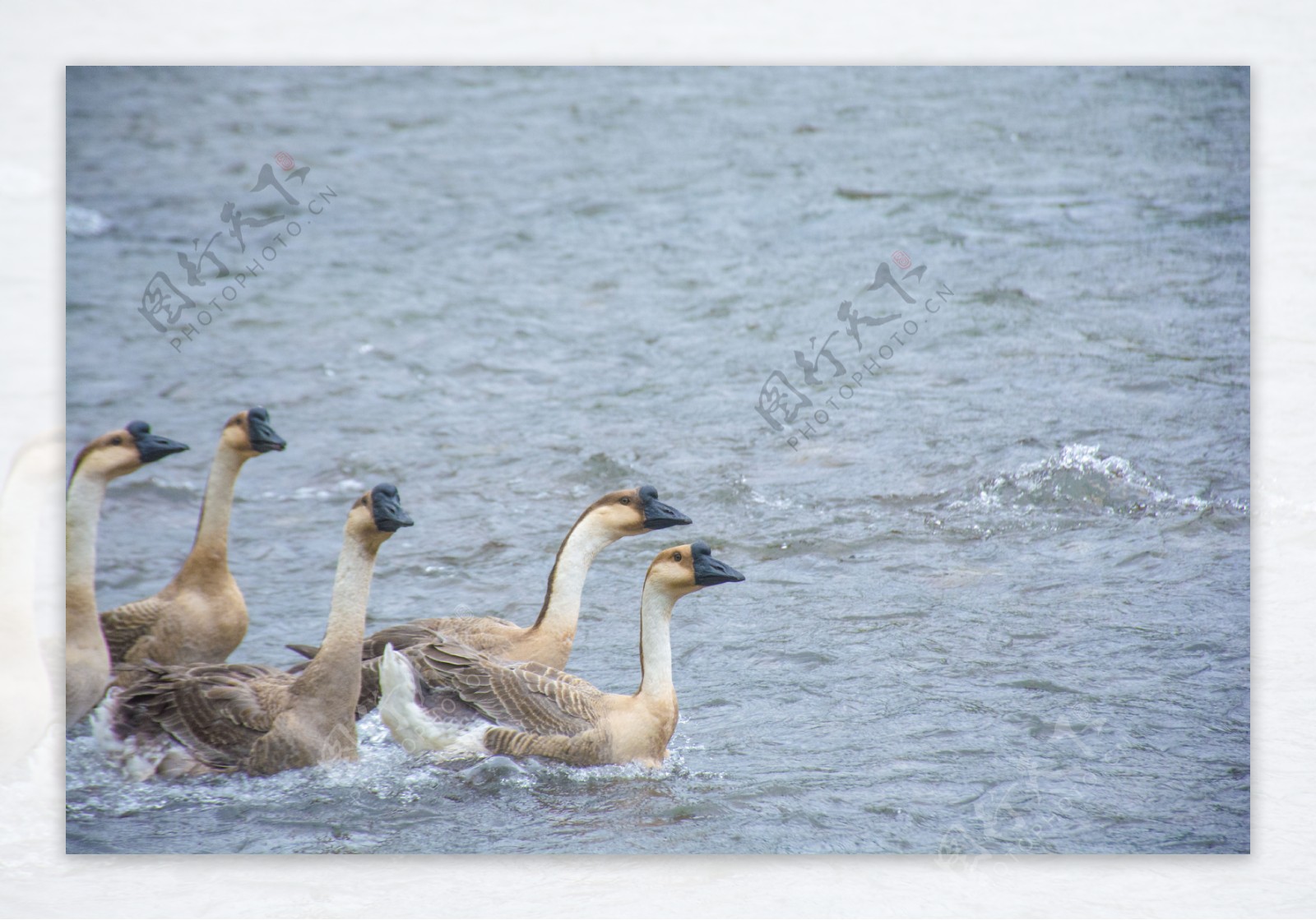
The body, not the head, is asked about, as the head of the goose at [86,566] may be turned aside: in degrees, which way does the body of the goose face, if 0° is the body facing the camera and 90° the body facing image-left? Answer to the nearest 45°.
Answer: approximately 270°

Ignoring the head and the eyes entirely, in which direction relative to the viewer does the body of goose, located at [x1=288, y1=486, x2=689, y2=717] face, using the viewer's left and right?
facing to the right of the viewer

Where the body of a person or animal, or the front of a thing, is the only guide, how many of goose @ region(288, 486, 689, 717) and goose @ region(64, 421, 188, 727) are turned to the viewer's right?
2

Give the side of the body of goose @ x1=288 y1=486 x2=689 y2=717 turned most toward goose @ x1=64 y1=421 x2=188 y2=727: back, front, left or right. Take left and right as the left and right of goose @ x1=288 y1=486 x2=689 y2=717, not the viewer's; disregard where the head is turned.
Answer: back
